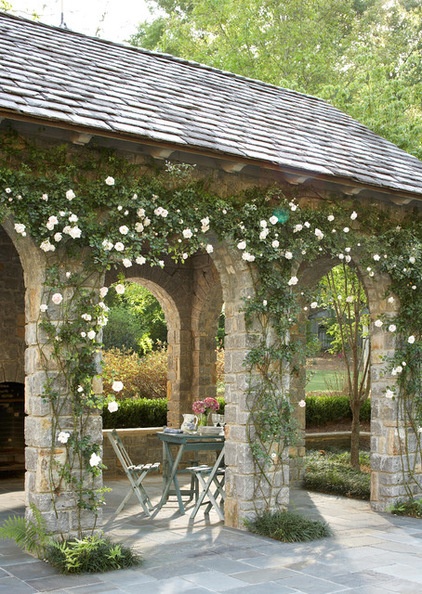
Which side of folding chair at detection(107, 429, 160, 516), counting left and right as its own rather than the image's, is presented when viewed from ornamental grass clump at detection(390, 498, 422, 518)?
front

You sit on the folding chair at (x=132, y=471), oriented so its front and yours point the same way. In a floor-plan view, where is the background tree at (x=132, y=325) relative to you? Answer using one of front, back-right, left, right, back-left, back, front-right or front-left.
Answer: left

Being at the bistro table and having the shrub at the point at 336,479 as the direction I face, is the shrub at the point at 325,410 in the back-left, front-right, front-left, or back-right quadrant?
front-left

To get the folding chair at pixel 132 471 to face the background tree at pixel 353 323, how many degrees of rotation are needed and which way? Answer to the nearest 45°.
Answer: approximately 45° to its left

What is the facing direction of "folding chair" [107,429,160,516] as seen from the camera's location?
facing to the right of the viewer

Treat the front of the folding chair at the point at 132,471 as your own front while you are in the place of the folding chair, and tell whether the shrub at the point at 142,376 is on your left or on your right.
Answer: on your left

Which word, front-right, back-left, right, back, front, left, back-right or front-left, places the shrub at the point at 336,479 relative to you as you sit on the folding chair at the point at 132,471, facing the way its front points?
front-left

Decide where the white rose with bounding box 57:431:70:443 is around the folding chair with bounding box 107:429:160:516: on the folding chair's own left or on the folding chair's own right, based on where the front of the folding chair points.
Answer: on the folding chair's own right

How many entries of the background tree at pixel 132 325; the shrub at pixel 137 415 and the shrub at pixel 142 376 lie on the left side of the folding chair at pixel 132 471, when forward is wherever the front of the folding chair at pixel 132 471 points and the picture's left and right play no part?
3

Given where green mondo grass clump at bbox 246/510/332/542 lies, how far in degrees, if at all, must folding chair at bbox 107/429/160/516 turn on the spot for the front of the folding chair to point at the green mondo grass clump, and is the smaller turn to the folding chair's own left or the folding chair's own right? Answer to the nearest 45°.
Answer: approximately 45° to the folding chair's own right

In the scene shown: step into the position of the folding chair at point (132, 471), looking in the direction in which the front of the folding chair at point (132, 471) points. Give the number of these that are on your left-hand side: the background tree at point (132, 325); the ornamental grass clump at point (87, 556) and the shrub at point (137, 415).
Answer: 2

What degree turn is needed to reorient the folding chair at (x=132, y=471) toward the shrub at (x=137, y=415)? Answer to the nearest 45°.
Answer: approximately 90° to its left

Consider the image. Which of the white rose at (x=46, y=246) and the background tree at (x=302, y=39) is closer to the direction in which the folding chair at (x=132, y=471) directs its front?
the background tree
